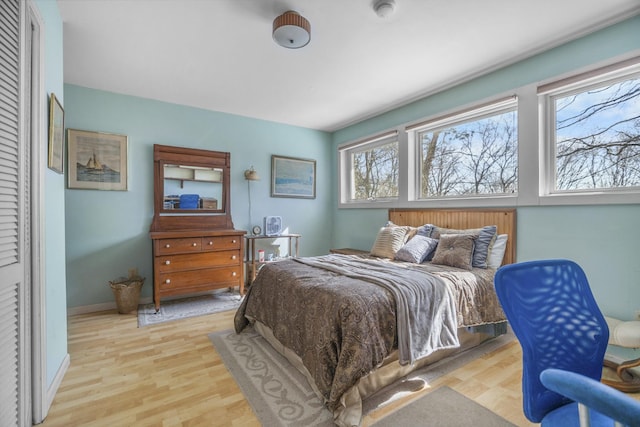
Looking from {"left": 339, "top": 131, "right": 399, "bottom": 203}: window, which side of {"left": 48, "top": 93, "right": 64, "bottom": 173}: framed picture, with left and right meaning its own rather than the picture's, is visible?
front

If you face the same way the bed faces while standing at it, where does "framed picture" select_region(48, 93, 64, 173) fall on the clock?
The framed picture is roughly at 1 o'clock from the bed.

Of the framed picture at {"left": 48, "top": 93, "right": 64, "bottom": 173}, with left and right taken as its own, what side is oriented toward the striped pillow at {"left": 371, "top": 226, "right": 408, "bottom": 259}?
front

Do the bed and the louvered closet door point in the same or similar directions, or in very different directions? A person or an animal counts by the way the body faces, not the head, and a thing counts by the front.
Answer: very different directions

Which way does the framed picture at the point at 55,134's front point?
to the viewer's right

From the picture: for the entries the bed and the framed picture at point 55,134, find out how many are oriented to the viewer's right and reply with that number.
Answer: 1

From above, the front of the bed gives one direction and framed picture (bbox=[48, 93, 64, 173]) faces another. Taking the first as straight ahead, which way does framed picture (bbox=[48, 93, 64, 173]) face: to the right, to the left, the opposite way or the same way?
the opposite way

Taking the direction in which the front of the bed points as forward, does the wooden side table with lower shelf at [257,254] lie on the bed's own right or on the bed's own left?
on the bed's own right

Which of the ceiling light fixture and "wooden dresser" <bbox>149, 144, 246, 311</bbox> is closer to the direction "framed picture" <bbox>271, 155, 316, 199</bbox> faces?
the ceiling light fixture

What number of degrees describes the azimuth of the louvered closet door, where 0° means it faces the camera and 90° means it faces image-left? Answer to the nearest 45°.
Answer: approximately 270°

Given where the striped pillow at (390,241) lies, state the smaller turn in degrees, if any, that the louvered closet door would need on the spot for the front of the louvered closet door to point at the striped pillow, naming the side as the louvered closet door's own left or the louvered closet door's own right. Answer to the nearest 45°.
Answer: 0° — it already faces it

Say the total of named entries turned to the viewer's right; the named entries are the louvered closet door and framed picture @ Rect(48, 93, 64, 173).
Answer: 2

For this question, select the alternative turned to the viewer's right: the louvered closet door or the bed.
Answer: the louvered closet door

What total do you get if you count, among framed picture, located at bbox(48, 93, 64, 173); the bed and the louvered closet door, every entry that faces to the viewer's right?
2

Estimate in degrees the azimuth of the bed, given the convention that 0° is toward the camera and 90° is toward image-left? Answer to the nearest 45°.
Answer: approximately 45°
